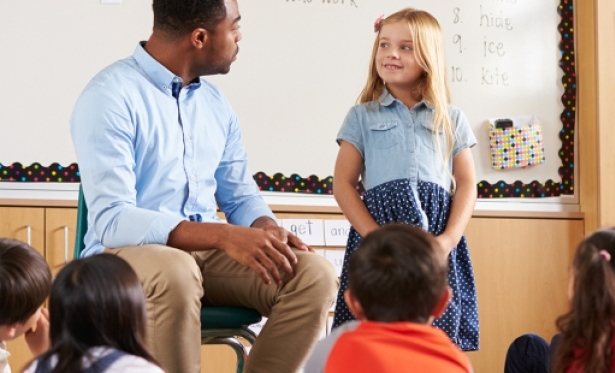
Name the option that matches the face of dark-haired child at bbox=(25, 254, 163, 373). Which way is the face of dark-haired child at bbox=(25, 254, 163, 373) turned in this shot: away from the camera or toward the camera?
away from the camera

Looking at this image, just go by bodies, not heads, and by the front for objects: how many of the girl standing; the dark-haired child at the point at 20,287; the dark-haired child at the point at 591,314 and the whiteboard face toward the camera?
2

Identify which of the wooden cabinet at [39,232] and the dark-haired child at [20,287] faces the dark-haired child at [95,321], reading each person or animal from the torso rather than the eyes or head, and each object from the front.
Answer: the wooden cabinet

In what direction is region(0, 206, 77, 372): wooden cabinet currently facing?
toward the camera

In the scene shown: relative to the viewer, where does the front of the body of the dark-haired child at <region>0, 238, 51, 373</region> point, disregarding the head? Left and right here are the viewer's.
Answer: facing away from the viewer and to the right of the viewer

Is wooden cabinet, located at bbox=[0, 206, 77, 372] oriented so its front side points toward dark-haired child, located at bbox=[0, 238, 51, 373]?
yes

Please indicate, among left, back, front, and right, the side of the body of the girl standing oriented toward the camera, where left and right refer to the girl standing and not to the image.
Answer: front

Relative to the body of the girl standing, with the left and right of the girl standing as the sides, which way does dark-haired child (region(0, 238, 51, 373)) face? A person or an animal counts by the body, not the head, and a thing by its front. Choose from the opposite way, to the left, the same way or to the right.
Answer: the opposite way

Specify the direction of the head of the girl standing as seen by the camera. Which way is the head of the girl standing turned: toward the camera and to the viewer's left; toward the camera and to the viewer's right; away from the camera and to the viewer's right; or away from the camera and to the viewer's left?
toward the camera and to the viewer's left

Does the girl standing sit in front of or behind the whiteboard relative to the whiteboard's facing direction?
in front

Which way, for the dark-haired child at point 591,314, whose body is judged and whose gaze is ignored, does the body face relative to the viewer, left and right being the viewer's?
facing away from the viewer and to the left of the viewer
